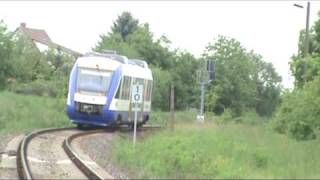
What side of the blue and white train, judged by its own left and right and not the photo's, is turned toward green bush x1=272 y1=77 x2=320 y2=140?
left

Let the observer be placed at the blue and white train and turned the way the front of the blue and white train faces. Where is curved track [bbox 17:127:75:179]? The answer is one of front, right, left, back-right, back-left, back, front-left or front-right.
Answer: front-left

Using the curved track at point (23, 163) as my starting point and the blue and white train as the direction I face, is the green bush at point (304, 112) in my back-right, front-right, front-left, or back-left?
front-right

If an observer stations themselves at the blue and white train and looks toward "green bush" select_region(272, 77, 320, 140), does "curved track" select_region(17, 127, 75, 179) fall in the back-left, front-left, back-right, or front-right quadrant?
front-right

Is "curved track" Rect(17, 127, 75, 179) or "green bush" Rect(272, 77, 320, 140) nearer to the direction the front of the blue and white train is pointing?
the curved track

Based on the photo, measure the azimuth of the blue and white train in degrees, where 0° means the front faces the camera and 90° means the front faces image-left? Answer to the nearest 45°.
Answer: approximately 45°
